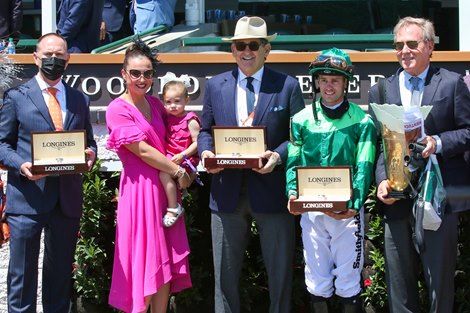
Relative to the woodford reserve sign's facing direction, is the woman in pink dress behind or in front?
in front

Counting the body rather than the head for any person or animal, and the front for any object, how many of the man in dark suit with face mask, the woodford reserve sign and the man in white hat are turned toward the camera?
3

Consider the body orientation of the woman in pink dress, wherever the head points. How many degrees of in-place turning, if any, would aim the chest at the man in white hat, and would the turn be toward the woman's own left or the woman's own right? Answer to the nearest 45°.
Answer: approximately 45° to the woman's own left

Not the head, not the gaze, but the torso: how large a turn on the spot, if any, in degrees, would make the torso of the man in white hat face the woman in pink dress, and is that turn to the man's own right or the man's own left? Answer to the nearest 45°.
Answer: approximately 90° to the man's own right

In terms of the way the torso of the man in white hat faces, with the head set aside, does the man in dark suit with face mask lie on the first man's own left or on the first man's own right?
on the first man's own right

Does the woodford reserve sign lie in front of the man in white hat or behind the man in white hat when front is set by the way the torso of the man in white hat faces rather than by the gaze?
behind

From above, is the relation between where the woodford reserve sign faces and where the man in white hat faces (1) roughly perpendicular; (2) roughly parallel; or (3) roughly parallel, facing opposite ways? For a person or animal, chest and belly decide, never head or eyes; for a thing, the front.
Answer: roughly parallel

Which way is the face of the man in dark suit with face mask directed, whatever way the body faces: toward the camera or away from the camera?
toward the camera

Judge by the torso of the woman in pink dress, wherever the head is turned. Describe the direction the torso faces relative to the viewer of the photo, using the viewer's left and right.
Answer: facing the viewer and to the right of the viewer

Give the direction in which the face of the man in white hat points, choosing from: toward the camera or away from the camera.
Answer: toward the camera

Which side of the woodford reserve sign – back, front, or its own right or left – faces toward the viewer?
front

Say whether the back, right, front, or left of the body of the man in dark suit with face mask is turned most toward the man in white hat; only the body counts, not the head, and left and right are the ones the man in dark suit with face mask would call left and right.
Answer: left

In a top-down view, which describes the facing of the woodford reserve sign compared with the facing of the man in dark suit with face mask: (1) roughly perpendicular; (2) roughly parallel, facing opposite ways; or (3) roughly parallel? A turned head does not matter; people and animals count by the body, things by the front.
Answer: roughly parallel
